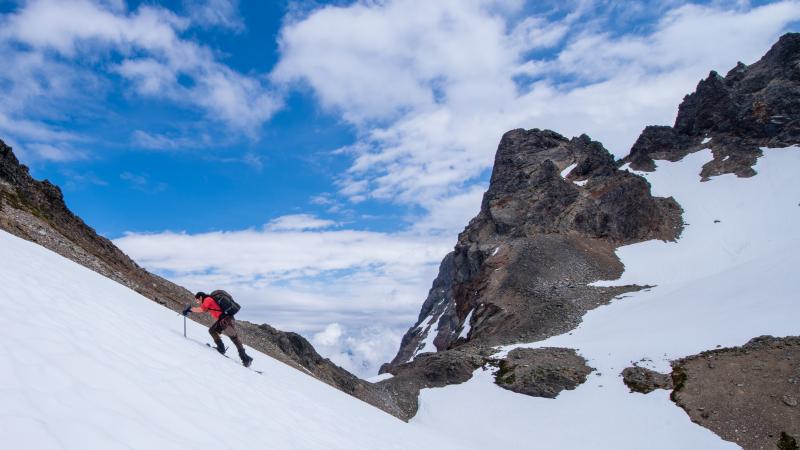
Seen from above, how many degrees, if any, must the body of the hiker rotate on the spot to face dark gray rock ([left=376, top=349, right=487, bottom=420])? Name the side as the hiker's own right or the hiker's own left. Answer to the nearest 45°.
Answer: approximately 135° to the hiker's own right

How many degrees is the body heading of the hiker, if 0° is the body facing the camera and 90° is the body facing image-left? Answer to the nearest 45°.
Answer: approximately 90°

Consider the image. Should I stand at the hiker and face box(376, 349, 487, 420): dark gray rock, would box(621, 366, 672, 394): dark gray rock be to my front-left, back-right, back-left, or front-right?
front-right

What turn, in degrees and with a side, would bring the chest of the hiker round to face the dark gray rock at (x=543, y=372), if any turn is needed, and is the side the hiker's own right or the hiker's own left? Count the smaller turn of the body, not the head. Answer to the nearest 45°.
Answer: approximately 135° to the hiker's own right

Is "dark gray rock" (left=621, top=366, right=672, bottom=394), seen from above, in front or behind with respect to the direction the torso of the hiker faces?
behind

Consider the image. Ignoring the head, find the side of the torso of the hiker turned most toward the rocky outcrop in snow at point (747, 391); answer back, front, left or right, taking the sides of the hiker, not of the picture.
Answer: back
